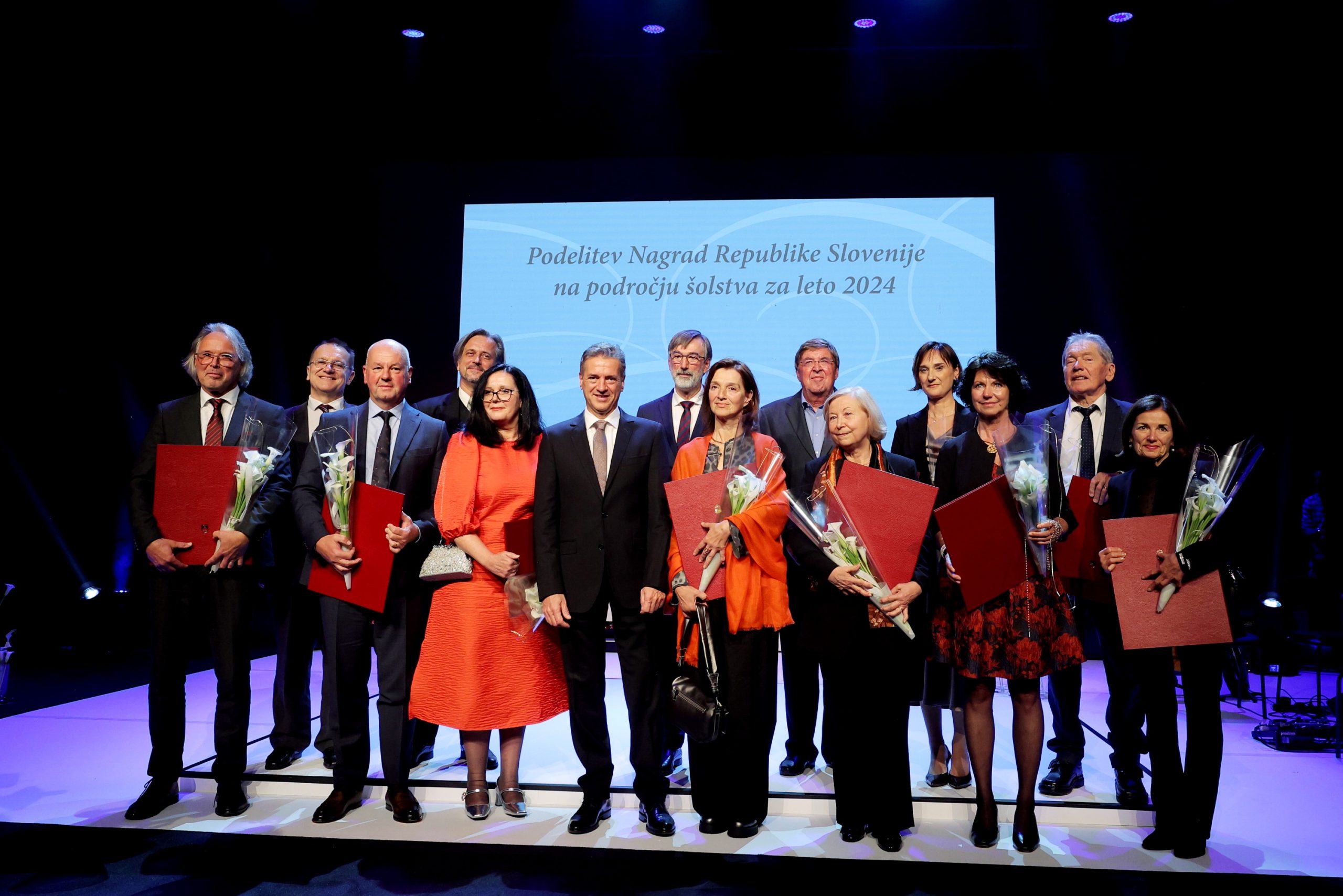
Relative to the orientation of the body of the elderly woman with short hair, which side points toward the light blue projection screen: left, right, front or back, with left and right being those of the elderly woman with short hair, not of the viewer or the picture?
back

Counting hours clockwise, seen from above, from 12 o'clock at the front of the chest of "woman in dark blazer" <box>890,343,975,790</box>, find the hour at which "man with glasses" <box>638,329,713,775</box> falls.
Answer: The man with glasses is roughly at 3 o'clock from the woman in dark blazer.

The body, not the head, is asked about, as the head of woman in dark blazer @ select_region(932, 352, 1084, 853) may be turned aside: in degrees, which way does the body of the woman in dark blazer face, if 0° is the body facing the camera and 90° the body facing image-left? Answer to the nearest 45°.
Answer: approximately 0°

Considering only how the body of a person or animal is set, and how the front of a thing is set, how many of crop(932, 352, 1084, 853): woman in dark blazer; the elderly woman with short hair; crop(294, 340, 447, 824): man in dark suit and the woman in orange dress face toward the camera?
4

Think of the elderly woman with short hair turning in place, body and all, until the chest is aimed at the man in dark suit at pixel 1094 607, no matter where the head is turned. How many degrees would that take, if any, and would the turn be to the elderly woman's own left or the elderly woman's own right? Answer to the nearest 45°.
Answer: approximately 135° to the elderly woman's own left

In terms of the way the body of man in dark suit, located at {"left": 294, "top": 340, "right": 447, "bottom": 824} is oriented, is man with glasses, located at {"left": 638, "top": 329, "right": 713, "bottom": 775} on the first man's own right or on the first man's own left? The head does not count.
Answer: on the first man's own left

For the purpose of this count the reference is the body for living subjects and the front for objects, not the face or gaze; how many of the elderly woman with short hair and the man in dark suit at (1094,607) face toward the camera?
2

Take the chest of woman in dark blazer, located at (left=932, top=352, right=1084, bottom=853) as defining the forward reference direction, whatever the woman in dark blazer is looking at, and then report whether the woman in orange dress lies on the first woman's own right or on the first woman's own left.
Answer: on the first woman's own right

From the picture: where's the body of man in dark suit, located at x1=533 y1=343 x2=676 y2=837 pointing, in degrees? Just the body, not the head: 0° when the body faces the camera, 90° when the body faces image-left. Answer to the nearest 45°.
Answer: approximately 0°

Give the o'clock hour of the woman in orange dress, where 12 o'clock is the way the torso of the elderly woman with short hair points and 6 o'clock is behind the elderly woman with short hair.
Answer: The woman in orange dress is roughly at 3 o'clock from the elderly woman with short hair.

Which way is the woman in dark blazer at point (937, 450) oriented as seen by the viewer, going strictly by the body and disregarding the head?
toward the camera

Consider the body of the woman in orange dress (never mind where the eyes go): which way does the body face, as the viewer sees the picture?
toward the camera
